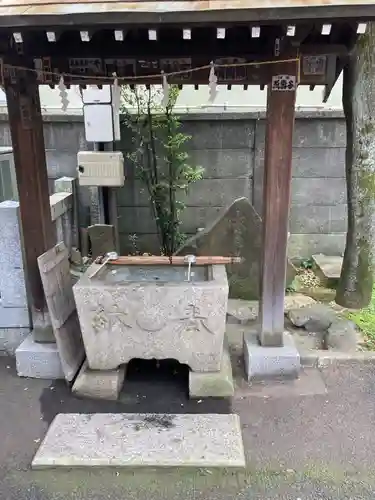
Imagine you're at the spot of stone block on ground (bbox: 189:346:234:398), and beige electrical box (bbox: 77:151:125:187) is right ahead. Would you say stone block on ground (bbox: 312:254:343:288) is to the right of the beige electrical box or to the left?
right

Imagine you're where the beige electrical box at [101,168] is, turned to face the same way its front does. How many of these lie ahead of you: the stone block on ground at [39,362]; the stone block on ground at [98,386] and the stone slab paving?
3

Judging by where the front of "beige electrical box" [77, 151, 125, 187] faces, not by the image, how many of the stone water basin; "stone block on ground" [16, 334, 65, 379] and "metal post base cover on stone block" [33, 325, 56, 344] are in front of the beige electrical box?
3

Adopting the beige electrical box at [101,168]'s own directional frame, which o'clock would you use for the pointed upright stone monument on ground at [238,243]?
The pointed upright stone monument on ground is roughly at 10 o'clock from the beige electrical box.

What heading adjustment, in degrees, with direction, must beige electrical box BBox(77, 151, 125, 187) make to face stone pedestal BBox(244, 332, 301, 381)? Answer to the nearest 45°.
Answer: approximately 45° to its left

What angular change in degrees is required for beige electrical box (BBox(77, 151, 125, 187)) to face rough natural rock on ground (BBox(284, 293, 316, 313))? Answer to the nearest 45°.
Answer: approximately 45° to its left

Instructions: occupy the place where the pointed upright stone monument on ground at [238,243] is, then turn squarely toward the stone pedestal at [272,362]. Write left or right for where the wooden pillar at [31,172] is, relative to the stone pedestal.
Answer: right

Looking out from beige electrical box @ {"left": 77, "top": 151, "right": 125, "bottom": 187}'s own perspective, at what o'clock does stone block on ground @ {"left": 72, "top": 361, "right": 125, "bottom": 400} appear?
The stone block on ground is roughly at 12 o'clock from the beige electrical box.

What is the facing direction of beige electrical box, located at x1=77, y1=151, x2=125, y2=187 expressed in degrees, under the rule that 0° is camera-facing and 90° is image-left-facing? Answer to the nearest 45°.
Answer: approximately 0°

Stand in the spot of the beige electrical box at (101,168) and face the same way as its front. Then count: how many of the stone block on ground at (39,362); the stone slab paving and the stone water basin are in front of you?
3

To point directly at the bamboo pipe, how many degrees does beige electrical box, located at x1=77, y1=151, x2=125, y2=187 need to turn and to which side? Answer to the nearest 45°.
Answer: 0° — it already faces it
